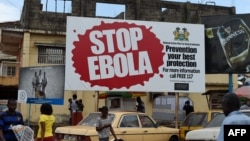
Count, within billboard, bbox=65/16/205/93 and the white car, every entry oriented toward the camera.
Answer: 1

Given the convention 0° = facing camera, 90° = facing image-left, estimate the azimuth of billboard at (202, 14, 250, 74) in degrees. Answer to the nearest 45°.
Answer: approximately 0°

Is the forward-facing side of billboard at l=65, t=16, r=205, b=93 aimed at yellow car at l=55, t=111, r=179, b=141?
yes

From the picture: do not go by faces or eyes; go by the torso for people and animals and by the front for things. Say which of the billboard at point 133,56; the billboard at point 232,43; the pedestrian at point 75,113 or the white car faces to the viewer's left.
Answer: the white car

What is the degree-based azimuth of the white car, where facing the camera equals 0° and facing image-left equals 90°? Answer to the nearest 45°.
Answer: approximately 90°

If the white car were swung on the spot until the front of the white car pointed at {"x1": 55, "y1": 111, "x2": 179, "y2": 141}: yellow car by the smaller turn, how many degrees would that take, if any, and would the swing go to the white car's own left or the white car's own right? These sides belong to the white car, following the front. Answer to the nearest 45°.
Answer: approximately 45° to the white car's own right
